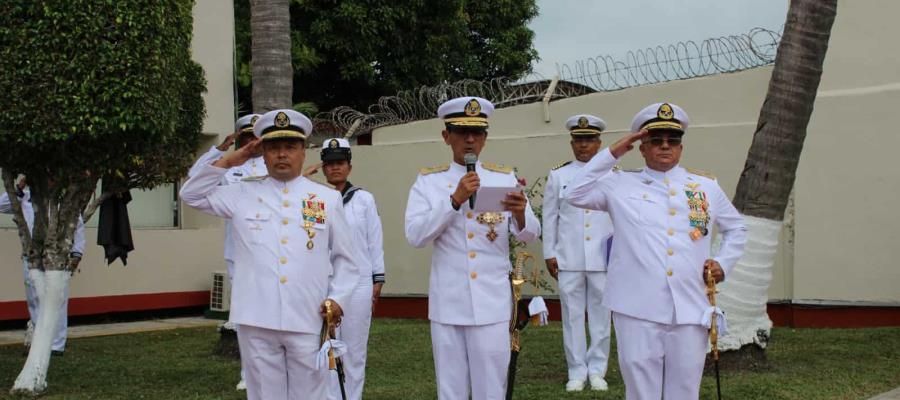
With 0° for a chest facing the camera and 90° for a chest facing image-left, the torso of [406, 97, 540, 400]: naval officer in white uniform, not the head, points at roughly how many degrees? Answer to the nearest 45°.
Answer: approximately 0°

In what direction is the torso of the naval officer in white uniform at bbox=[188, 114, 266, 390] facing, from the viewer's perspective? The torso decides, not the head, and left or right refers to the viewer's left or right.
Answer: facing the viewer

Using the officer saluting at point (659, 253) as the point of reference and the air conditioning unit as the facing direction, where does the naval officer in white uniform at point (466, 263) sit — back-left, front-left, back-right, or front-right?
front-left

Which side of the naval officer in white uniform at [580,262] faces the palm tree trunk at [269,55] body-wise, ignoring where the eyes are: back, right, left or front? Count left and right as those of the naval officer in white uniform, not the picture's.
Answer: right

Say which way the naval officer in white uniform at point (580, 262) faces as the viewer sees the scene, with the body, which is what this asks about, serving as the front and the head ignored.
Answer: toward the camera

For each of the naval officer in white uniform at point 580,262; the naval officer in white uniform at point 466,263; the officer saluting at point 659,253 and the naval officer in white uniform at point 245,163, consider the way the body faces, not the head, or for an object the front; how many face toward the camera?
4

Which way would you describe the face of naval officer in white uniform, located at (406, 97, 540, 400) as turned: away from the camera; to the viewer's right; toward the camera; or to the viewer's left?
toward the camera

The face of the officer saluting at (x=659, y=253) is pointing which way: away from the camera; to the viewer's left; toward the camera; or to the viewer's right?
toward the camera

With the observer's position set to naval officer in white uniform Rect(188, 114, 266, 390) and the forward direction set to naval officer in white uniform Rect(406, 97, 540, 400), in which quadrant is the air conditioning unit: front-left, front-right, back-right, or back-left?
back-left

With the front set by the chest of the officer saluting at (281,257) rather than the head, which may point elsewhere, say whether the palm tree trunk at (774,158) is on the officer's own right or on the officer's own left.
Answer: on the officer's own left

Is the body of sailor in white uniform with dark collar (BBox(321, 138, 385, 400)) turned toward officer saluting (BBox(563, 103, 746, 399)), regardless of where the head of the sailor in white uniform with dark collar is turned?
no

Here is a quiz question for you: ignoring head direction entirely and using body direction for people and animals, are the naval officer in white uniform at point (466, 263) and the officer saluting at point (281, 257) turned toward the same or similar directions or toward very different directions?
same or similar directions

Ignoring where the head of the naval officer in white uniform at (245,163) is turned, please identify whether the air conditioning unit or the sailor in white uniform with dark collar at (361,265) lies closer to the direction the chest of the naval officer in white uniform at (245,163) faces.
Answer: the sailor in white uniform with dark collar

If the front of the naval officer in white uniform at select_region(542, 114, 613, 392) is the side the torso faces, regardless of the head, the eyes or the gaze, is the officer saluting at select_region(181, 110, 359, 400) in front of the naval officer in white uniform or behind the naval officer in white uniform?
in front

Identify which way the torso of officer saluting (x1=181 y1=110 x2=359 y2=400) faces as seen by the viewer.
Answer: toward the camera
